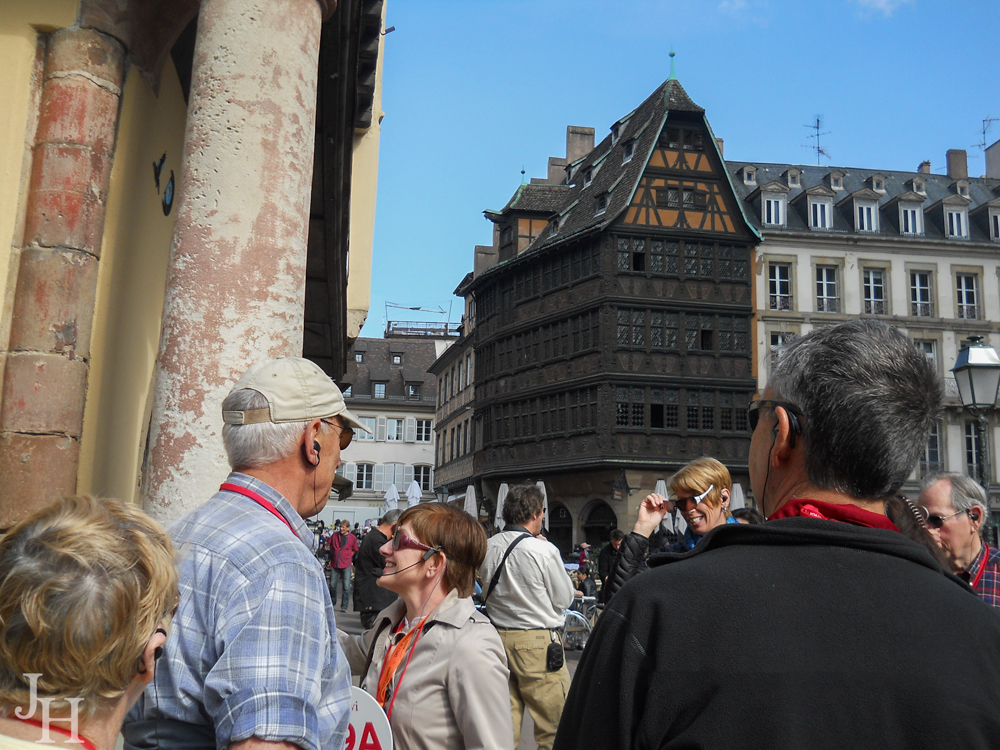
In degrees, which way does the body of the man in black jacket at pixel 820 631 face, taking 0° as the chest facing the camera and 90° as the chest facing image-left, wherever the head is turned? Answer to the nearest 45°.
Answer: approximately 135°

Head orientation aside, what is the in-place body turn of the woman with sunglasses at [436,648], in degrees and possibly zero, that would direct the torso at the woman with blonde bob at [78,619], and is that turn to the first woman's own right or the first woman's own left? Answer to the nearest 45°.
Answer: approximately 45° to the first woman's own left

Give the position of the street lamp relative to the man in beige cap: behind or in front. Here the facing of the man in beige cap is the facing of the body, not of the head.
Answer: in front

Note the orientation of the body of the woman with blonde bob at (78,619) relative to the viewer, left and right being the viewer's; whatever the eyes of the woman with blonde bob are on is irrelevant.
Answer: facing away from the viewer and to the right of the viewer

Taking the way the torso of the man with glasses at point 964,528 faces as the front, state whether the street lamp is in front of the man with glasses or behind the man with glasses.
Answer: behind

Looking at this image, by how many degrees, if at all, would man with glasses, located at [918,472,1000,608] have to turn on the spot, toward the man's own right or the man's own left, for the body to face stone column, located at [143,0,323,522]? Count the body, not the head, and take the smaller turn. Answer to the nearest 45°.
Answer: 0° — they already face it

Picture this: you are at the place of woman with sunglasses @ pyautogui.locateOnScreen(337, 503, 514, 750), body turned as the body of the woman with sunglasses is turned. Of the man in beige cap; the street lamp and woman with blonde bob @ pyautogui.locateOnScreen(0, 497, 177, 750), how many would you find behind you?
1

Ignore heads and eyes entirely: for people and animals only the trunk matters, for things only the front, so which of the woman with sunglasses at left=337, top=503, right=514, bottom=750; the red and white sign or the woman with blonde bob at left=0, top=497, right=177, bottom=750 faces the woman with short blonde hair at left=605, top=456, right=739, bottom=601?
the woman with blonde bob at left=0, top=497, right=177, bottom=750

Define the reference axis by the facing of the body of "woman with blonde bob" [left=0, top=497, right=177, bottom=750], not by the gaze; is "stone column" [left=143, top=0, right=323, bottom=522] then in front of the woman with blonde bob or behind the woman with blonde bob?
in front

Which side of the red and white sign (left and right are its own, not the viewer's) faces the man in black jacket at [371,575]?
back

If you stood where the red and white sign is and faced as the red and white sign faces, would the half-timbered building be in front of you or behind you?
behind

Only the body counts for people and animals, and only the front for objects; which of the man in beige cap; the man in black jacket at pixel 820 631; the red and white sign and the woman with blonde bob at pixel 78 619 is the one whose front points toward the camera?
the red and white sign

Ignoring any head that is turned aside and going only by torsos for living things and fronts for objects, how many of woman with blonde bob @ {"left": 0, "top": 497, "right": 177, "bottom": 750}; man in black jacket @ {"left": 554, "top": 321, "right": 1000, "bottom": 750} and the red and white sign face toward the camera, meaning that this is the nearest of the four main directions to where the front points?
1

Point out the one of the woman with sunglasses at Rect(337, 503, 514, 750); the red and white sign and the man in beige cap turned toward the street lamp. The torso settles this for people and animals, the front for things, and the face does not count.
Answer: the man in beige cap

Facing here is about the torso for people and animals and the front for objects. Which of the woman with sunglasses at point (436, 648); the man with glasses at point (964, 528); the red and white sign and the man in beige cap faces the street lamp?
the man in beige cap

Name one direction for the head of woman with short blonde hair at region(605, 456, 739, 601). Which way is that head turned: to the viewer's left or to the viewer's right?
to the viewer's left

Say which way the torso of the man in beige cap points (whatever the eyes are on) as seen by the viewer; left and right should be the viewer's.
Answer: facing away from the viewer and to the right of the viewer

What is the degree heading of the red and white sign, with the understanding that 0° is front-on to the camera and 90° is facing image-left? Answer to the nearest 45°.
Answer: approximately 0°
